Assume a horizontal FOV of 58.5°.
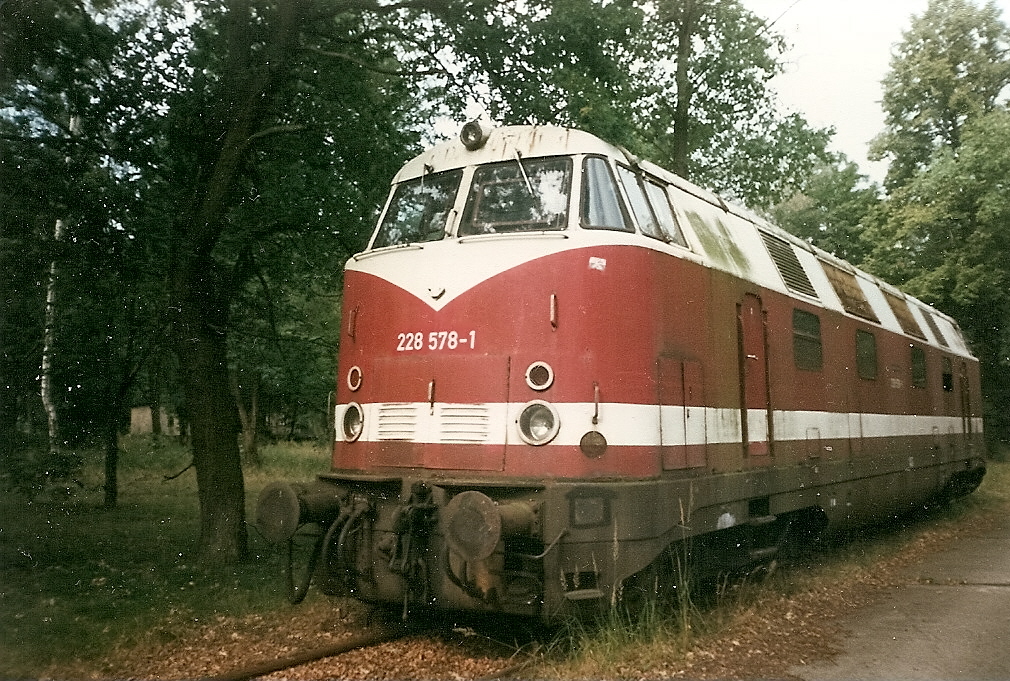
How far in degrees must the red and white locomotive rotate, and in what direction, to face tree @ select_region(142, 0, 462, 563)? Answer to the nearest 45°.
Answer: approximately 90° to its right

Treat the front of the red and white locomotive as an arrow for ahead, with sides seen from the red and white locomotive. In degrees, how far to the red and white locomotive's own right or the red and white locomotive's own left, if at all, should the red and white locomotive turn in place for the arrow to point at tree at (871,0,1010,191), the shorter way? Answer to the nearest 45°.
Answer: approximately 180°

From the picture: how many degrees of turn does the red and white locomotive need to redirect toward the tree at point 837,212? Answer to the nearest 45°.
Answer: approximately 135° to its right

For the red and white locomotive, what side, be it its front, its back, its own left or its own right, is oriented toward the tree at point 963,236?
back

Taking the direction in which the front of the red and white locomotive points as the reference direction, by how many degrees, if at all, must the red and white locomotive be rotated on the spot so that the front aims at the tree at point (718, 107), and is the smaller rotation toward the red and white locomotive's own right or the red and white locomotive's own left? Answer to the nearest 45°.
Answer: approximately 135° to the red and white locomotive's own right

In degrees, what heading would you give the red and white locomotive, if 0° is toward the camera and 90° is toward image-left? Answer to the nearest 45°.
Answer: approximately 45°
